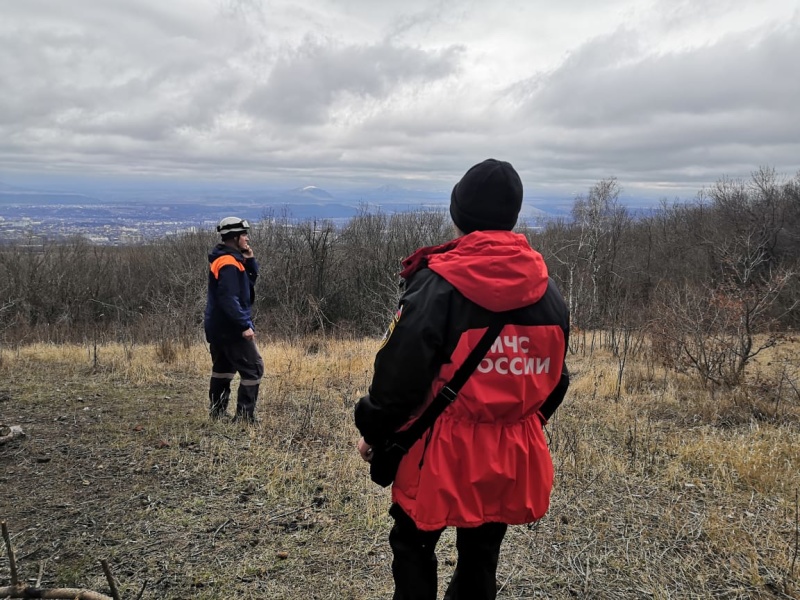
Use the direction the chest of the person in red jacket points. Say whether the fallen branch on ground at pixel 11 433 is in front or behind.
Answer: in front

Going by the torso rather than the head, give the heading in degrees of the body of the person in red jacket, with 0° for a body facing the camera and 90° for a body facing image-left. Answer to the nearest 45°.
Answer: approximately 135°
